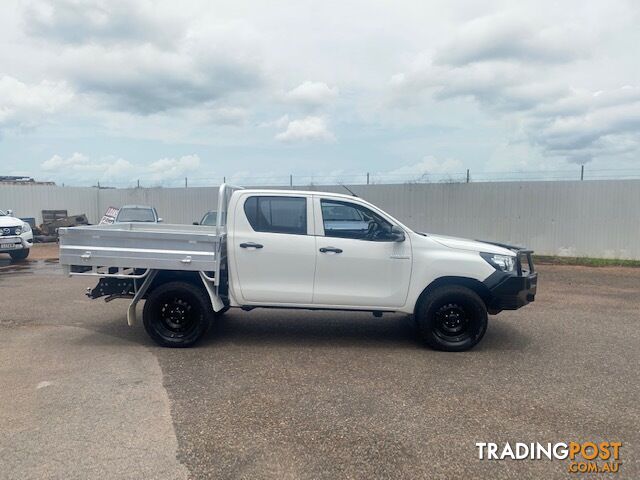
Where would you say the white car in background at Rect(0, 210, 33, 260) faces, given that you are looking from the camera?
facing the viewer and to the right of the viewer

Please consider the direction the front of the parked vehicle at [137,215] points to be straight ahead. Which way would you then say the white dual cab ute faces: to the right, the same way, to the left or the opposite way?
to the left

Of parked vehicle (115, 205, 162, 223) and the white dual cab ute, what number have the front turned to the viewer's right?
1

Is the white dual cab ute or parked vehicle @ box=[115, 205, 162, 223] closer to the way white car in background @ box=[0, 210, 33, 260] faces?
the white dual cab ute

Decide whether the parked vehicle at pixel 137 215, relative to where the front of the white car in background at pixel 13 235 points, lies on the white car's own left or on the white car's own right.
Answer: on the white car's own left

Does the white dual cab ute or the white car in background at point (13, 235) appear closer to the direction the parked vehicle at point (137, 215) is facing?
the white dual cab ute

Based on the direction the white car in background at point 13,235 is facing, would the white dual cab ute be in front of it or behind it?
in front

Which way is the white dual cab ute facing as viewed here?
to the viewer's right

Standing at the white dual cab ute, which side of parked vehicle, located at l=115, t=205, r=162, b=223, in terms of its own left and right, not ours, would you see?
front

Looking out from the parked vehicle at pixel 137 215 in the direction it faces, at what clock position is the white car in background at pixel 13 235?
The white car in background is roughly at 2 o'clock from the parked vehicle.

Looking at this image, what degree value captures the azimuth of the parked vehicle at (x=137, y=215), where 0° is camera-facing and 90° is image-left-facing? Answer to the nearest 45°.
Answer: approximately 0°
